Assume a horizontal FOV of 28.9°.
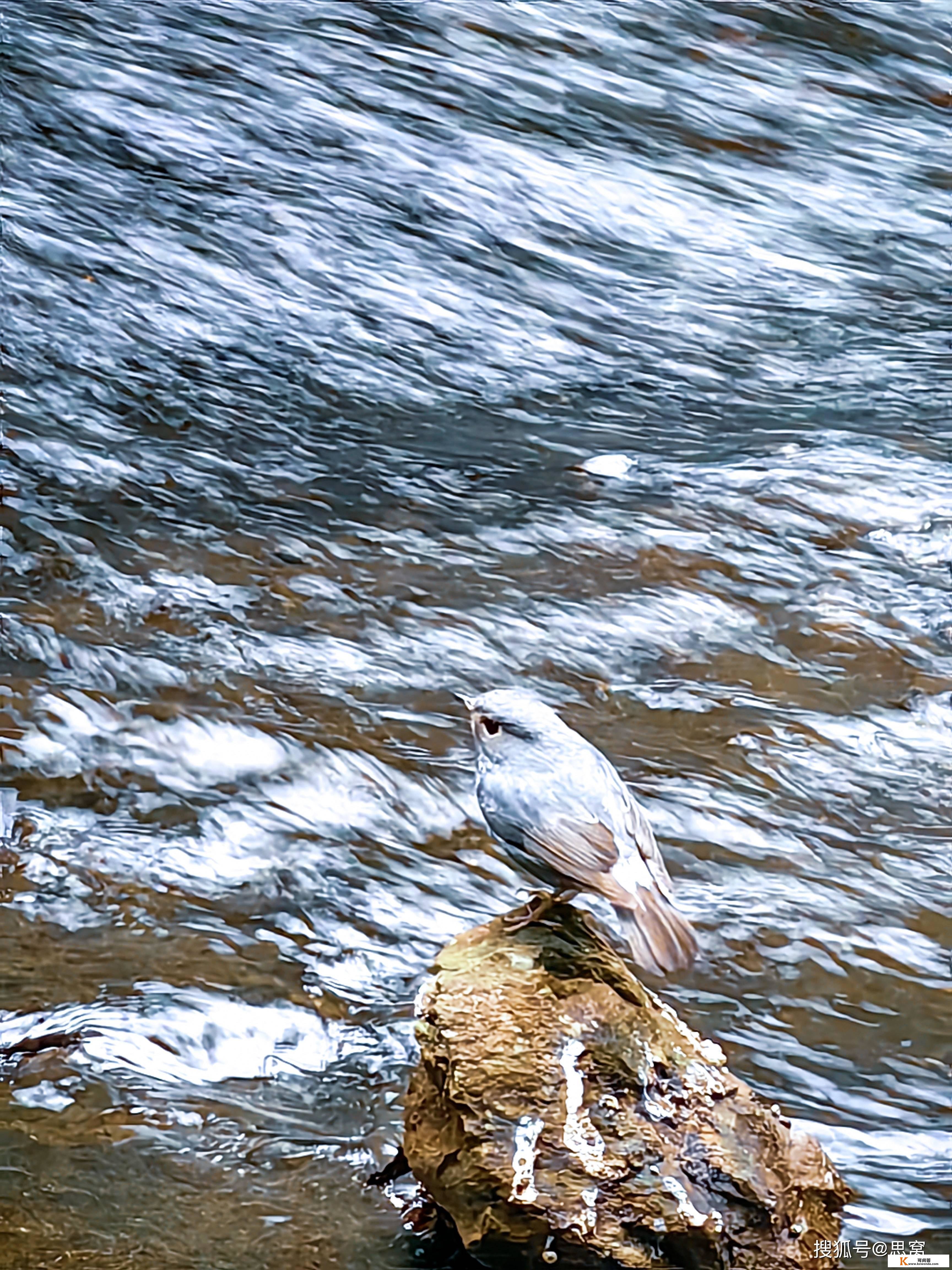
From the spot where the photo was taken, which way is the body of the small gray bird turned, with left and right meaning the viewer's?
facing away from the viewer and to the left of the viewer
